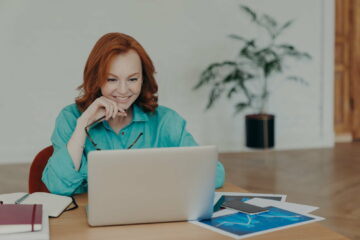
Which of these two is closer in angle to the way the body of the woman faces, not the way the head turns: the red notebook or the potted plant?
the red notebook

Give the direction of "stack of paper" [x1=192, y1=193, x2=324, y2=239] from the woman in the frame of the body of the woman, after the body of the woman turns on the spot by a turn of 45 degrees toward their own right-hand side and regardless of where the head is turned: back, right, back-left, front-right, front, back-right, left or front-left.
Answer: left

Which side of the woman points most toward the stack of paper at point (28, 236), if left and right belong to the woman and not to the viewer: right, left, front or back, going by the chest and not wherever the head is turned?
front

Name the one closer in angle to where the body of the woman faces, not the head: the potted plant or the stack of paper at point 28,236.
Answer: the stack of paper

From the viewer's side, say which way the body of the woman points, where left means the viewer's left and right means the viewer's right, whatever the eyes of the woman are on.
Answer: facing the viewer

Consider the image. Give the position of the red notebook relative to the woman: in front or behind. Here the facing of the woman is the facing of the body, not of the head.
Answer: in front

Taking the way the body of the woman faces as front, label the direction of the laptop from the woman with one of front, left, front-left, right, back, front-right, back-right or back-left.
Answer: front

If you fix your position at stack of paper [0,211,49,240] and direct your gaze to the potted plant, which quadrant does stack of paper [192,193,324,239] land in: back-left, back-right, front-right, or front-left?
front-right
